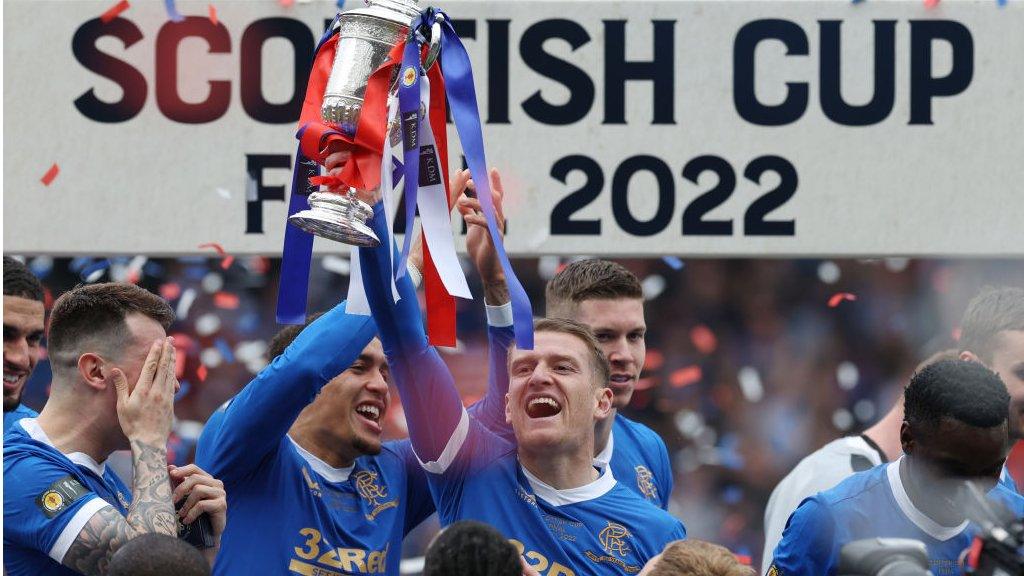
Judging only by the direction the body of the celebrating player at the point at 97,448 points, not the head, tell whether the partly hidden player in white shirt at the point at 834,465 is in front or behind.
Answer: in front

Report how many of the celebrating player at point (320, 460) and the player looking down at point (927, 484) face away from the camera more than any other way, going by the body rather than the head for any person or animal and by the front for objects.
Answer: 0

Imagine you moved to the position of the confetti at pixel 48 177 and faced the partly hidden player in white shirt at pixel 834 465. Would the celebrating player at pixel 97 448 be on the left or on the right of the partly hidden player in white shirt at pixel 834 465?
right

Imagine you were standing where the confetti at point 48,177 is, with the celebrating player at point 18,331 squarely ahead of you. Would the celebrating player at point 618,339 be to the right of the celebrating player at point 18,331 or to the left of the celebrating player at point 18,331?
left

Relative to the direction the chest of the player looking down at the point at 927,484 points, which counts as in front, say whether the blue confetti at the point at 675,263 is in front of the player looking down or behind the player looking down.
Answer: behind

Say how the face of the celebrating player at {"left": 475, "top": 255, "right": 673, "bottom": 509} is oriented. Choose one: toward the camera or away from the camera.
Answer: toward the camera

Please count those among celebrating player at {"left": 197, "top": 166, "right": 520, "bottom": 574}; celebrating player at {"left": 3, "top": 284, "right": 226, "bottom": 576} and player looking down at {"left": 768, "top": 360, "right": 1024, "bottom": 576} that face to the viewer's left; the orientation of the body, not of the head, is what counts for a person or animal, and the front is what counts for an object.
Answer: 0

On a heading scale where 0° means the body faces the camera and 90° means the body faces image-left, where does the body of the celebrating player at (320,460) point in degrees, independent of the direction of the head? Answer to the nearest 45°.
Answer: approximately 315°

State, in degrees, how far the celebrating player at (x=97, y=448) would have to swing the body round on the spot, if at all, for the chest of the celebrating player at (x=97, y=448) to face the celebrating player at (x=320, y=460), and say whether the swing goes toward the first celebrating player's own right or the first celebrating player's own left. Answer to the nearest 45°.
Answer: approximately 45° to the first celebrating player's own left

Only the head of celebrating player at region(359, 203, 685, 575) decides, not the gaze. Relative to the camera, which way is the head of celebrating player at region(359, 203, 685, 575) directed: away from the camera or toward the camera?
toward the camera

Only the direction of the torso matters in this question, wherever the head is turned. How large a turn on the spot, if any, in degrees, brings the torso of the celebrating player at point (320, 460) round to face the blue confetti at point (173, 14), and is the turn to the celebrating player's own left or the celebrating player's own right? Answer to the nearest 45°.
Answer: approximately 135° to the celebrating player's own left

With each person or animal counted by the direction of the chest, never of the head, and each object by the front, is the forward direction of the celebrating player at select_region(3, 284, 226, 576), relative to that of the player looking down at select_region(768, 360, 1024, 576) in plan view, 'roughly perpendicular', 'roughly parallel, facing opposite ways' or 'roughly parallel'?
roughly perpendicular

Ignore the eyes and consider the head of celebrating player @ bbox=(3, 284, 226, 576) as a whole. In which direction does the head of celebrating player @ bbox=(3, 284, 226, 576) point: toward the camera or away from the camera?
toward the camera
